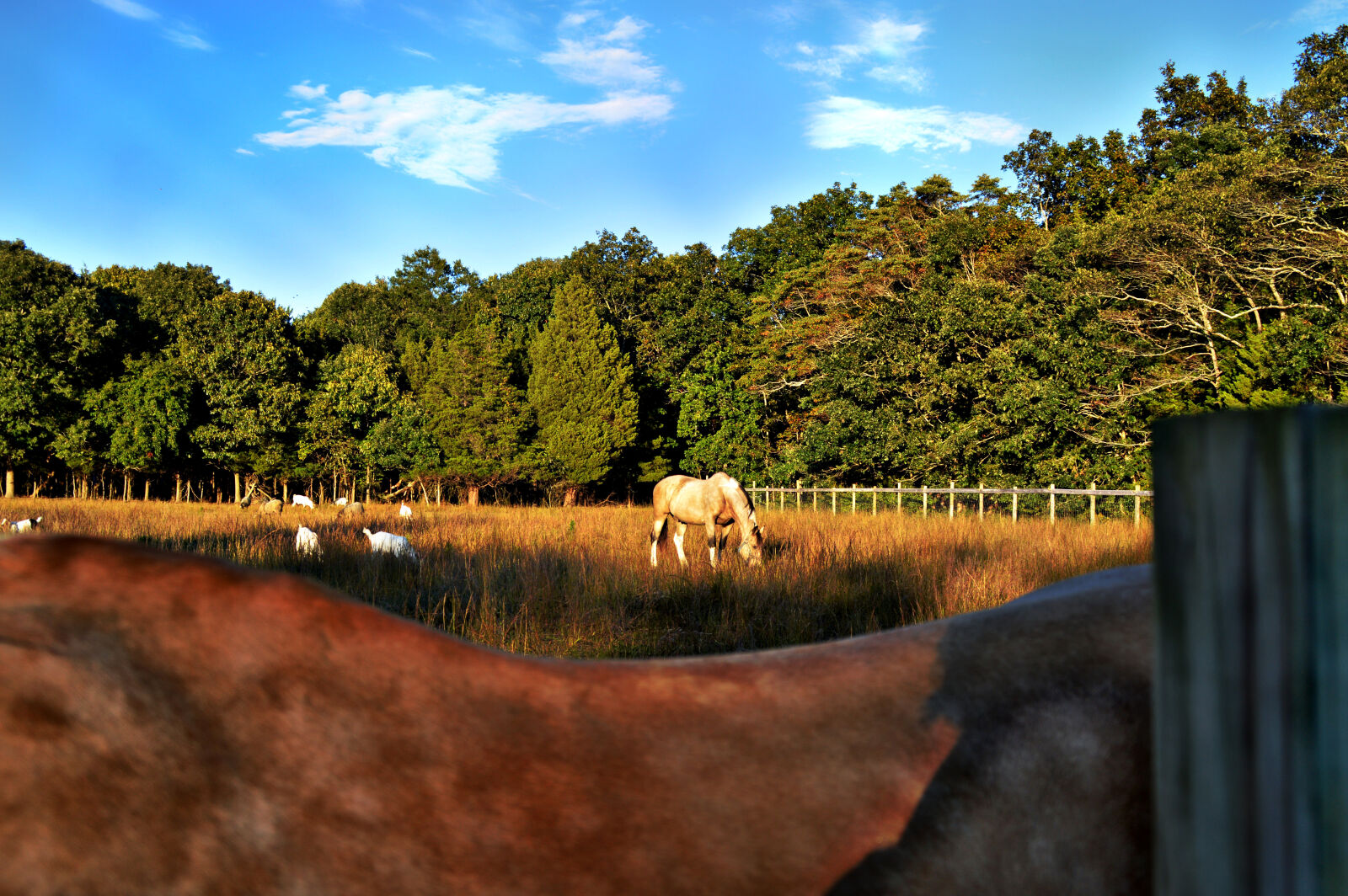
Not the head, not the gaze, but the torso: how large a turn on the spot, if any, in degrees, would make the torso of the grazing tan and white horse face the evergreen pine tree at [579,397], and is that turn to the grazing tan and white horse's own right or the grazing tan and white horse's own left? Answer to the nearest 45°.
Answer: approximately 90° to the grazing tan and white horse's own left

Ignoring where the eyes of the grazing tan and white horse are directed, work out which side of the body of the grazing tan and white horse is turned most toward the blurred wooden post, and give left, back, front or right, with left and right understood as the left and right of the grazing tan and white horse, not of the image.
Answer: right

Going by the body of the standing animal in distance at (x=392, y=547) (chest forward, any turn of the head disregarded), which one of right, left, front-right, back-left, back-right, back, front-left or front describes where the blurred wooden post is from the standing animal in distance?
right

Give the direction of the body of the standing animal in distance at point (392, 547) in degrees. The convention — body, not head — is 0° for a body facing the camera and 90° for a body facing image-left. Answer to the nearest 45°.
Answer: approximately 270°

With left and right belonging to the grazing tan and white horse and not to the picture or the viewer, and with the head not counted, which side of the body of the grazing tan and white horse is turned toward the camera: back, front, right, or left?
right

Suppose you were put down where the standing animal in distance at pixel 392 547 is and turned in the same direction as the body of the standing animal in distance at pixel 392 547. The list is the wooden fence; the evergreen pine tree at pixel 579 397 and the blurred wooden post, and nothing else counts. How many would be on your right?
1

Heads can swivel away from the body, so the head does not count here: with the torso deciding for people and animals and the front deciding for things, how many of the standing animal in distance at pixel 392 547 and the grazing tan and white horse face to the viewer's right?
2
